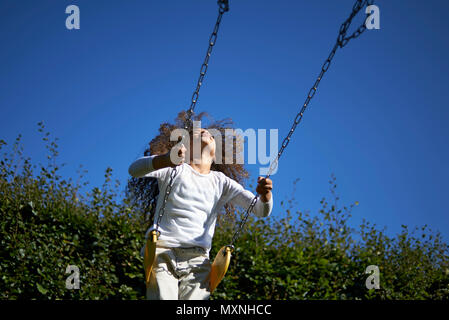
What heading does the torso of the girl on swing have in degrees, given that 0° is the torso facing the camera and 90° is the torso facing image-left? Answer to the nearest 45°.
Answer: approximately 0°
